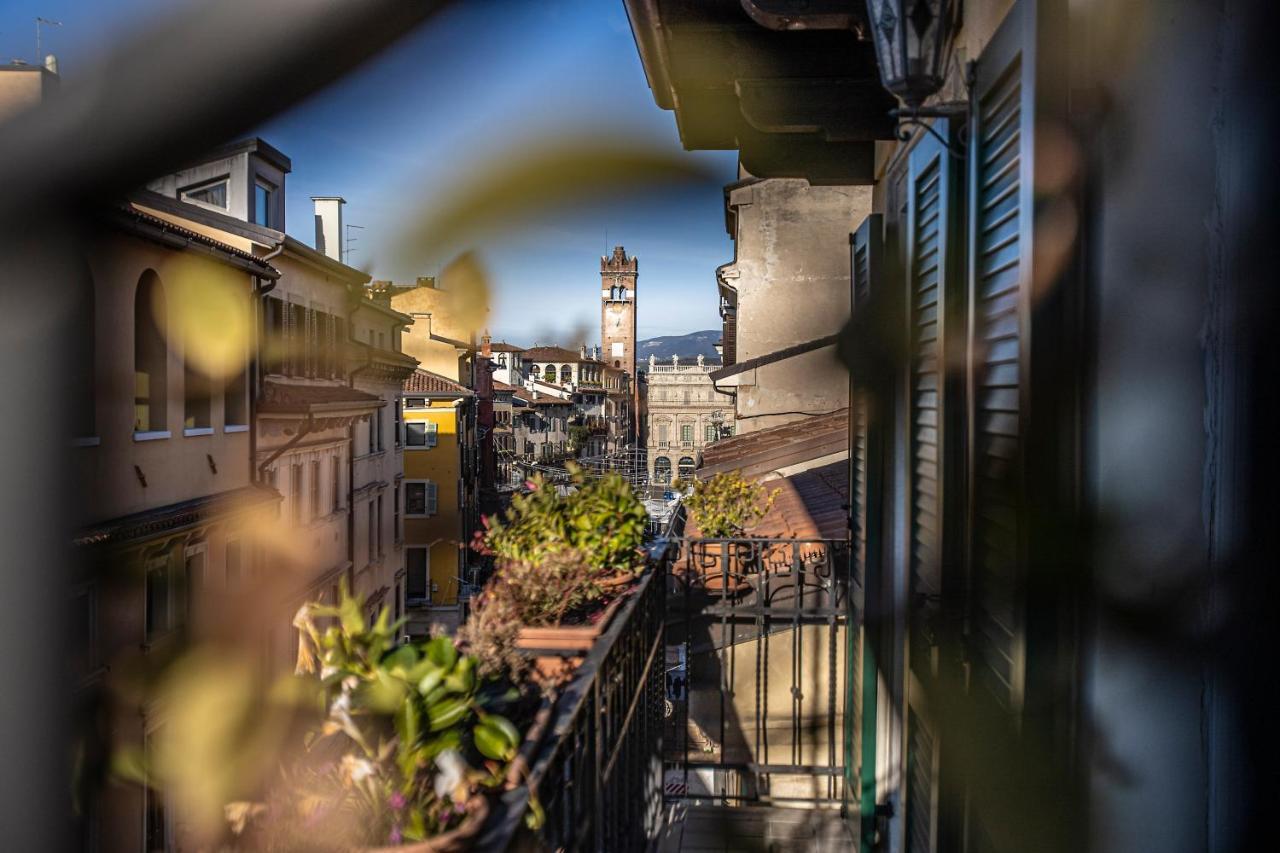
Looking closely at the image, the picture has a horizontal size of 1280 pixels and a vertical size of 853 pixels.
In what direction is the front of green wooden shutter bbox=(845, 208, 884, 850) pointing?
to the viewer's left

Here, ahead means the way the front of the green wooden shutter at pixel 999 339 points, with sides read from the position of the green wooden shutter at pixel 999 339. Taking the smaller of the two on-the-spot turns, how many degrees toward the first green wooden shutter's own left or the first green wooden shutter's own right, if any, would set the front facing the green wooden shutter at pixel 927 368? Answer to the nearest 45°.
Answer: approximately 90° to the first green wooden shutter's own right

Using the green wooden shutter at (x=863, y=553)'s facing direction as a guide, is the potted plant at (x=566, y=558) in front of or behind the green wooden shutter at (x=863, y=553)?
in front

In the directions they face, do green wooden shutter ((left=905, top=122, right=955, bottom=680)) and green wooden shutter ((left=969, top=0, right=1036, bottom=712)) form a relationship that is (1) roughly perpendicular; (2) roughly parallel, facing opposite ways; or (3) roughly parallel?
roughly parallel

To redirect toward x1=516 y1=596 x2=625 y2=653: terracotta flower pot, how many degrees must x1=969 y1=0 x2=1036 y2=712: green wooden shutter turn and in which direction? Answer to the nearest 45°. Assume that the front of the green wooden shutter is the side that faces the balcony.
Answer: approximately 45° to its right

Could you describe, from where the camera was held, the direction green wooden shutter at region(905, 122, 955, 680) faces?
facing to the left of the viewer

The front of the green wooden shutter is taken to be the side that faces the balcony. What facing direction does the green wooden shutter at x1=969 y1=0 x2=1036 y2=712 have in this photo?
to the viewer's left

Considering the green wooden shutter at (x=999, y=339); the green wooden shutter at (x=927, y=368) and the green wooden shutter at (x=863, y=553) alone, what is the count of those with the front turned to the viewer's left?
3

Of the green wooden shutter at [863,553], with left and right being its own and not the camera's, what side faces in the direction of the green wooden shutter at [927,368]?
left

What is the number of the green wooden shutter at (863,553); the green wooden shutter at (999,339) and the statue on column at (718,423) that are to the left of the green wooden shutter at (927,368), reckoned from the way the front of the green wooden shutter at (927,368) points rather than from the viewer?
1
